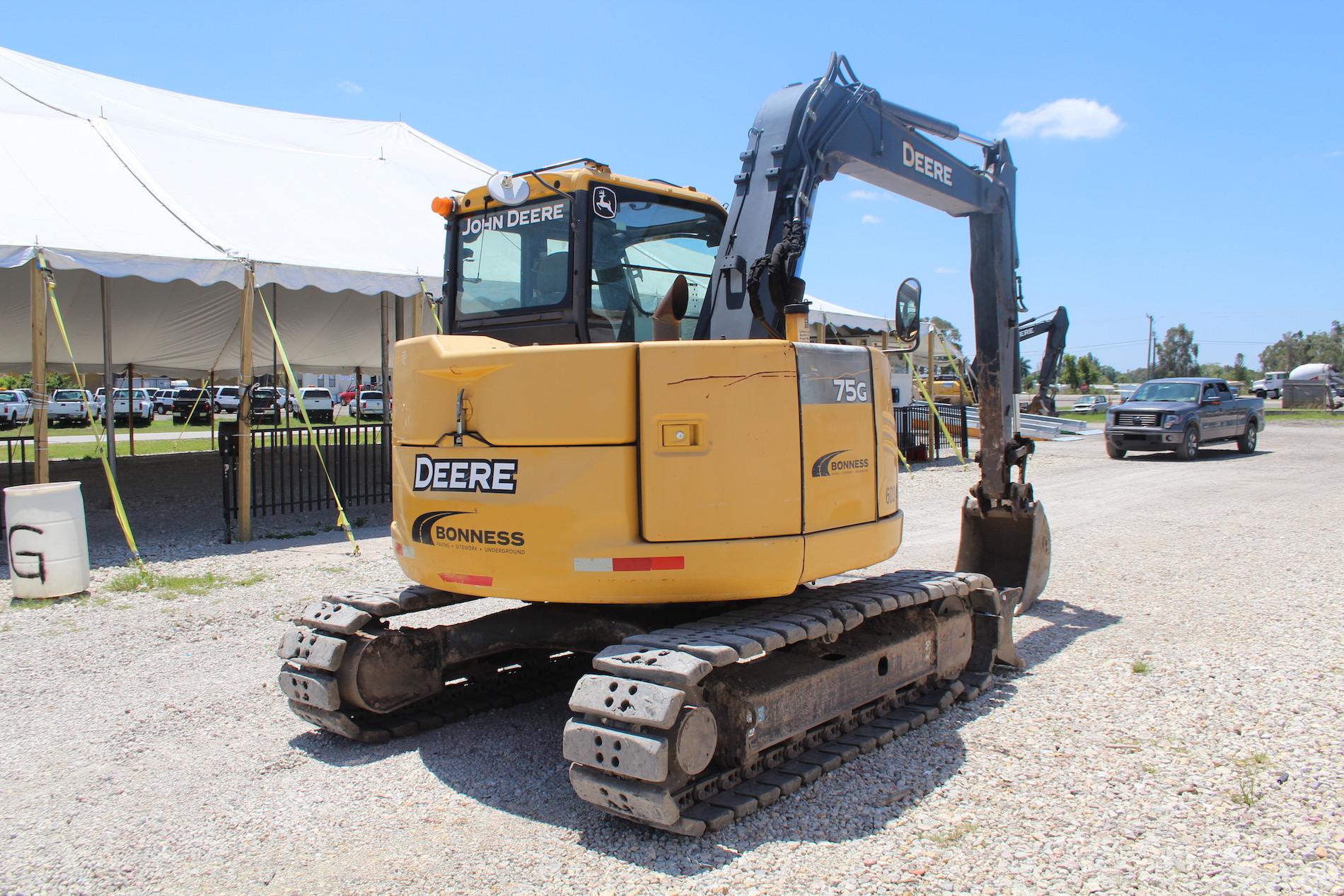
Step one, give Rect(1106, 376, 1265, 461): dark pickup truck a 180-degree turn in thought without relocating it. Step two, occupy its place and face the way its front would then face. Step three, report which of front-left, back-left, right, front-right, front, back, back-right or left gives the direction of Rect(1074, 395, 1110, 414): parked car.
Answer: front-left

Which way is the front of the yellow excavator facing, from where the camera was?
facing away from the viewer and to the right of the viewer

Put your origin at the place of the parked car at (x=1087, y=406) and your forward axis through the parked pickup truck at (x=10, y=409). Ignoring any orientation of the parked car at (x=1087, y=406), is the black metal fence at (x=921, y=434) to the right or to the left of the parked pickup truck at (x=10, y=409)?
left

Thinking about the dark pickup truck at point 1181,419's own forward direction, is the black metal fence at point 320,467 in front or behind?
in front

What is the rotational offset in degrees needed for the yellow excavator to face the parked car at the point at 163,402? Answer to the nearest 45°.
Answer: approximately 90° to its left

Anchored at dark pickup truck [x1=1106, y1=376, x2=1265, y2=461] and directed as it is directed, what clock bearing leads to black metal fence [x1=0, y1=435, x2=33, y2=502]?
The black metal fence is roughly at 12 o'clock from the dark pickup truck.

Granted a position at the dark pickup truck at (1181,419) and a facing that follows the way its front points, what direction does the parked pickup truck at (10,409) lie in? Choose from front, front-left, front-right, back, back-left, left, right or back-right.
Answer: front-right

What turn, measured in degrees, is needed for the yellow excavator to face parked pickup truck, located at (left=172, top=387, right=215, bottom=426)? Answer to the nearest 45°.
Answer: approximately 90° to its left

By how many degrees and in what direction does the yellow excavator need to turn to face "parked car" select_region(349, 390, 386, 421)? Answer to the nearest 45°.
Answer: approximately 45° to its left

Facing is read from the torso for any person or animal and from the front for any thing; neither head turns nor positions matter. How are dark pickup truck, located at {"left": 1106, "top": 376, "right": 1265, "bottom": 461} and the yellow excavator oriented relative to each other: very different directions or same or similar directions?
very different directions

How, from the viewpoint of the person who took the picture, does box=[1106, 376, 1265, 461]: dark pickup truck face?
facing the viewer and to the left of the viewer

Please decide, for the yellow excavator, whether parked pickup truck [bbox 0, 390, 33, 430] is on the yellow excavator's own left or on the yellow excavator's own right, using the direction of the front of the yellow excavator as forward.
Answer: on the yellow excavator's own left

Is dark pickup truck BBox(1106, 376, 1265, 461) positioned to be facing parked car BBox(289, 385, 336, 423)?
no

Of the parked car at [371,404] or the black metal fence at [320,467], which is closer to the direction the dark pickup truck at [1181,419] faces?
the black metal fence
